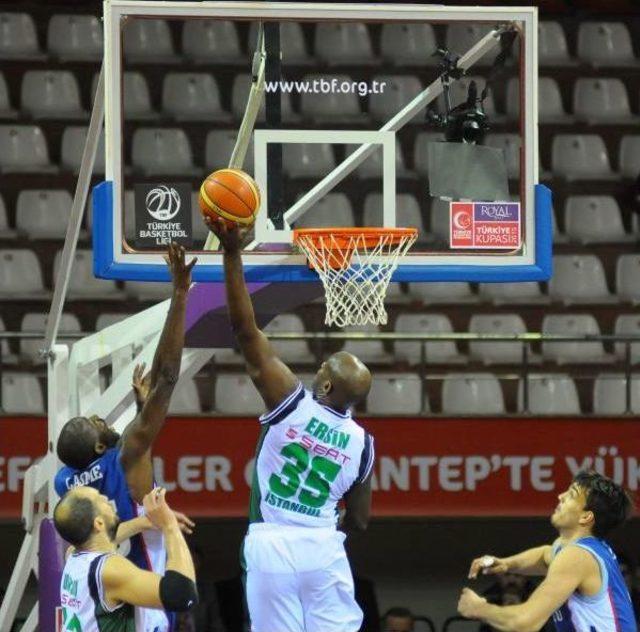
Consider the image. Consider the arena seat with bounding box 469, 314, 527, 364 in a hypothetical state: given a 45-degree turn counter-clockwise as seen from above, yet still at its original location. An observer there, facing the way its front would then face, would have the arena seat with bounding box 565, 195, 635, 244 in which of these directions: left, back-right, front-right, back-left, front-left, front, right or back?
left

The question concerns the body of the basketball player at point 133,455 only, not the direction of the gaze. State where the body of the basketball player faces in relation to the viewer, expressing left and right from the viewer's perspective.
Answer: facing away from the viewer and to the right of the viewer

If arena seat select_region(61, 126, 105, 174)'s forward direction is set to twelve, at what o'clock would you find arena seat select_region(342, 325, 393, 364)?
arena seat select_region(342, 325, 393, 364) is roughly at 10 o'clock from arena seat select_region(61, 126, 105, 174).

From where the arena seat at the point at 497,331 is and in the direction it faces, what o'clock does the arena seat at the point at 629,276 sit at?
the arena seat at the point at 629,276 is roughly at 8 o'clock from the arena seat at the point at 497,331.

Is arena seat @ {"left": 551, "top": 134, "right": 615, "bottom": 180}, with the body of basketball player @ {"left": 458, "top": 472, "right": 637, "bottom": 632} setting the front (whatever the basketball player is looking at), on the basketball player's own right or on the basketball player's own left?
on the basketball player's own right

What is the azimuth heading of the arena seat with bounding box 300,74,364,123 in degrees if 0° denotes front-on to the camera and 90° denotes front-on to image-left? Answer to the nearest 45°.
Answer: approximately 0°
